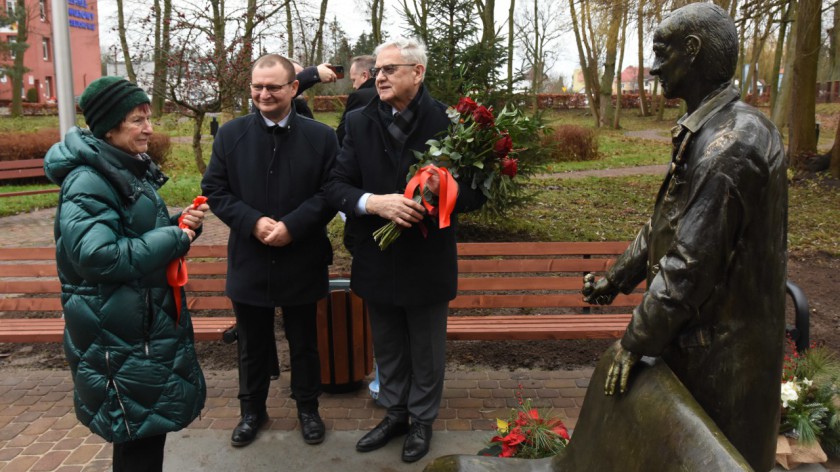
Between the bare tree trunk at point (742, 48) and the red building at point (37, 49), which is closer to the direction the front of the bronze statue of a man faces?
the red building

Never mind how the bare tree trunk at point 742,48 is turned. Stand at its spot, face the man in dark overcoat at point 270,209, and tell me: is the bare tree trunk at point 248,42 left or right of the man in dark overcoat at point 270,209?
right

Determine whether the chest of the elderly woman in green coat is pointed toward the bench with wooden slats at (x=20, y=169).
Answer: no

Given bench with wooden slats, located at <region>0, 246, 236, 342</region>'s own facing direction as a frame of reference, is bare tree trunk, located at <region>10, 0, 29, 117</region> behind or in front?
behind

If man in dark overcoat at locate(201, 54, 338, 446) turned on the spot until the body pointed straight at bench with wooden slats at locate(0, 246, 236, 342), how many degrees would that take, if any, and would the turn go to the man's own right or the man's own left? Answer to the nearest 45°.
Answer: approximately 135° to the man's own right

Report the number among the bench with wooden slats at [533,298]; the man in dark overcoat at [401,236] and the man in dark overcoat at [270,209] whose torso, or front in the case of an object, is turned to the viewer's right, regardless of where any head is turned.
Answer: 0

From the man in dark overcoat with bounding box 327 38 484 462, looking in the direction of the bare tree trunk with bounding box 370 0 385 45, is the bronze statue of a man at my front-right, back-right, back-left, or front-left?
back-right

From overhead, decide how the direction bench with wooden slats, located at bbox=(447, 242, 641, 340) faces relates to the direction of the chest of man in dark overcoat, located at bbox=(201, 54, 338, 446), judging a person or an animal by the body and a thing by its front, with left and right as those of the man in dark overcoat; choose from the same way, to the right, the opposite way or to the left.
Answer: the same way

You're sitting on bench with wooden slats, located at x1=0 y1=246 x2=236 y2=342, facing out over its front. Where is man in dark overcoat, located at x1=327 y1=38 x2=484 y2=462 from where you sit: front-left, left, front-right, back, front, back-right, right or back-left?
front-left

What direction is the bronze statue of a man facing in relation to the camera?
to the viewer's left

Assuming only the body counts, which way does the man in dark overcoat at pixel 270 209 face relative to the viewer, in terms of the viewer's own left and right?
facing the viewer

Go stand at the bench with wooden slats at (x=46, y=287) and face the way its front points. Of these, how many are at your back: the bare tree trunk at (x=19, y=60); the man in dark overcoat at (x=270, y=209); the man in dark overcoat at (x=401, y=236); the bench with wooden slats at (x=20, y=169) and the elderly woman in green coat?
2

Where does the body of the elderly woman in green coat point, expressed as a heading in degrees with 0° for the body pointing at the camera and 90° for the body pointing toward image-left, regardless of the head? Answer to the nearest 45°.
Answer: approximately 270°

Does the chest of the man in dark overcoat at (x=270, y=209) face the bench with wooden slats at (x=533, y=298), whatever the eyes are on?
no

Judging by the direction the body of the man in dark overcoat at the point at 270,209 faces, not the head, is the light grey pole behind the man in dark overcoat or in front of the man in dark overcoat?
behind

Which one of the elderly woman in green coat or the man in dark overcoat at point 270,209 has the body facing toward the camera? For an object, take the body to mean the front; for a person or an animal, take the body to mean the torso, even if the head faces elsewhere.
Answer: the man in dark overcoat

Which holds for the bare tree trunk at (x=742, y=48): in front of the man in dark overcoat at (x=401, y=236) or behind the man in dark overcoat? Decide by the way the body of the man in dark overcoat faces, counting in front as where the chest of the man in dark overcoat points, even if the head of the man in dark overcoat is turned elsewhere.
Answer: behind

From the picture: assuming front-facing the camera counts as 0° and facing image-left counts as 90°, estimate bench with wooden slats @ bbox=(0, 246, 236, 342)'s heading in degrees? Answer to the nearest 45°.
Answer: approximately 0°

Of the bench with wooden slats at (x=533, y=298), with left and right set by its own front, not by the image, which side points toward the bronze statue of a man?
front
